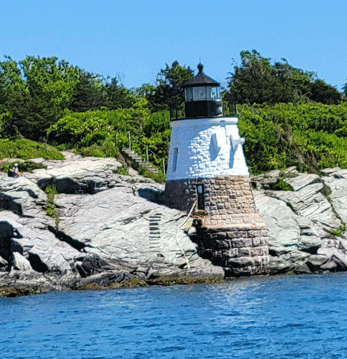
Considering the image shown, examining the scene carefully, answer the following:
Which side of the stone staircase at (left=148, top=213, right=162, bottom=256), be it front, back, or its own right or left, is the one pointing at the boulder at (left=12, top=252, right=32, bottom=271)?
right

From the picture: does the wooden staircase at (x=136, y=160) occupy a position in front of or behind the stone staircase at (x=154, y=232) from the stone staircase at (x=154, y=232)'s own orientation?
behind

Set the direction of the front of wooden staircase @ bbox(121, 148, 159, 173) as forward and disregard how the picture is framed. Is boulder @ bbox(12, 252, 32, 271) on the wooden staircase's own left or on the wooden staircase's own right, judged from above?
on the wooden staircase's own right
